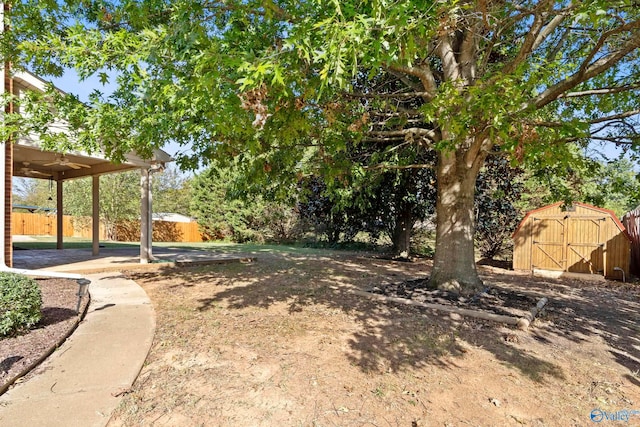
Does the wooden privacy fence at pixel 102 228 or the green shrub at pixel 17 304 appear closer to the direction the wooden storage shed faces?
the green shrub

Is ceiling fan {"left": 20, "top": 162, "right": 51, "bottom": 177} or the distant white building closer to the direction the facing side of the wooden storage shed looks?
the ceiling fan

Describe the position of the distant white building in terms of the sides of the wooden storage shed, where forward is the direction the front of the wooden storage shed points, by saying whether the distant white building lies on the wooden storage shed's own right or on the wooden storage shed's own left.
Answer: on the wooden storage shed's own right

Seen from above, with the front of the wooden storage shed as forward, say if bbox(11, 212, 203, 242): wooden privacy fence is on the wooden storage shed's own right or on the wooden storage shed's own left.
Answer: on the wooden storage shed's own right

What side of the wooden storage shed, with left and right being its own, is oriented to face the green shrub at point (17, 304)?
front

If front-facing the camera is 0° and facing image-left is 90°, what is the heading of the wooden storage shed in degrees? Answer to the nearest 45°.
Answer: approximately 0°

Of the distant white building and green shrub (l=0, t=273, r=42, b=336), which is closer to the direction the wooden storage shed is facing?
the green shrub

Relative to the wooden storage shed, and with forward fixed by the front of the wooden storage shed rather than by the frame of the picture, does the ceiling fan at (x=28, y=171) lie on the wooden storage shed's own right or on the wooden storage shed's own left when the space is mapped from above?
on the wooden storage shed's own right
